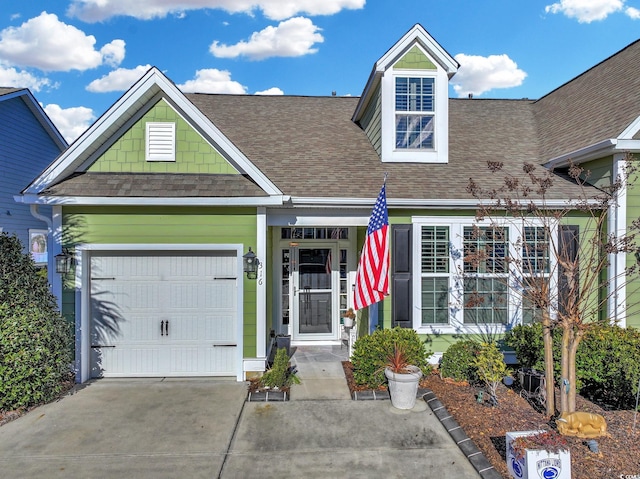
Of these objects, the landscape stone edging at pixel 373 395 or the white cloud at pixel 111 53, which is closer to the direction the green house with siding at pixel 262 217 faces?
the landscape stone edging

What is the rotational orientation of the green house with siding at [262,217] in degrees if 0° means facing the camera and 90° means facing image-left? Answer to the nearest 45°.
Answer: approximately 0°

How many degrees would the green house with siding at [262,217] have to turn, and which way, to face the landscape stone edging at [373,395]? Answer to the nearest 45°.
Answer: approximately 45° to its left

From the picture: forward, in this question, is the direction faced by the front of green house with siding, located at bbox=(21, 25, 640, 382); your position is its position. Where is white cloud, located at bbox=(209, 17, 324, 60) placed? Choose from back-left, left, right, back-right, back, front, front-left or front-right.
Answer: back

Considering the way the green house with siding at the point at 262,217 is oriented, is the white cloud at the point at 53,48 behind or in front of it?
behind

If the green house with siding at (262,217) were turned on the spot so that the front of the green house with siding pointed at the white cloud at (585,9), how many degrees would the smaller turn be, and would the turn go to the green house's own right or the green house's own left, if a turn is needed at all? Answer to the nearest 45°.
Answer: approximately 135° to the green house's own left

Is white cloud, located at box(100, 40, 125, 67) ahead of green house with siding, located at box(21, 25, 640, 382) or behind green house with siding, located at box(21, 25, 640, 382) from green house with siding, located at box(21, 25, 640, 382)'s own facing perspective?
behind
